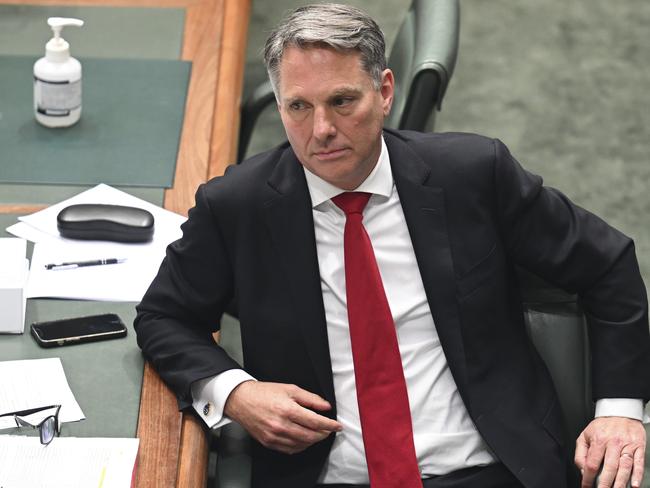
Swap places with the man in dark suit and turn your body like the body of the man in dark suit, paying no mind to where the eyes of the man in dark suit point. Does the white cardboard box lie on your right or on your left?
on your right

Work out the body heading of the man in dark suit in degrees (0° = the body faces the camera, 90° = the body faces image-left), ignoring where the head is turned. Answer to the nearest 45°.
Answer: approximately 0°

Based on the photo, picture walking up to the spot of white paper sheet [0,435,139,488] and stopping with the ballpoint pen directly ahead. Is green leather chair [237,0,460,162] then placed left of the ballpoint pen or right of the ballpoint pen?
right

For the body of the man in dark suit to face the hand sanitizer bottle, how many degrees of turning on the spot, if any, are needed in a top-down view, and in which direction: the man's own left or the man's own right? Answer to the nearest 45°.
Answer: approximately 135° to the man's own right
